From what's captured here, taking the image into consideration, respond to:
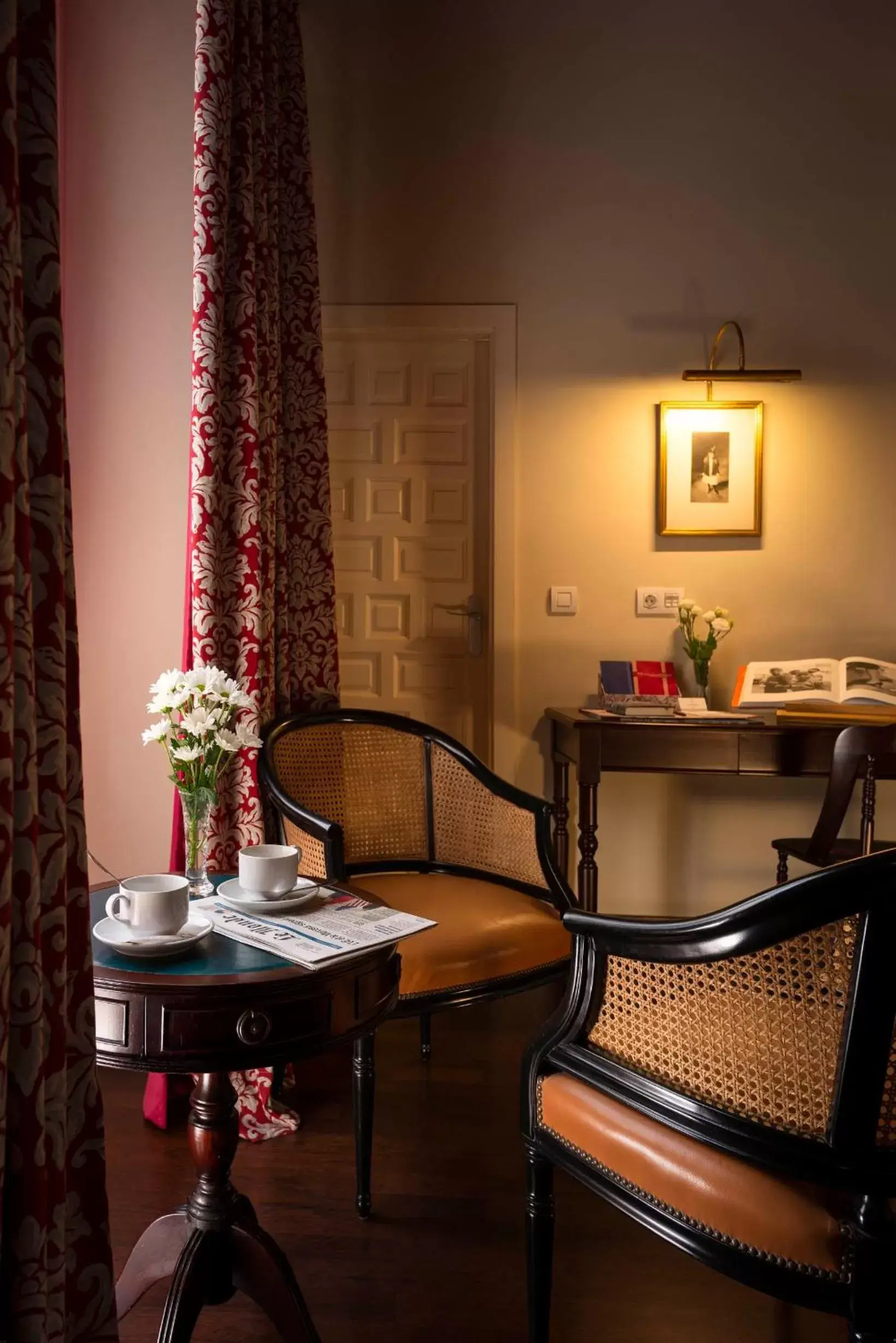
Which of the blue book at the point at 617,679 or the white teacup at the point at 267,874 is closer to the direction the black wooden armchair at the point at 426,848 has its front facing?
the white teacup

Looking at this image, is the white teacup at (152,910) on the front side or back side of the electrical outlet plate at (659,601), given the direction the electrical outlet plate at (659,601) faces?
on the front side

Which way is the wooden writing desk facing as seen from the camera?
toward the camera

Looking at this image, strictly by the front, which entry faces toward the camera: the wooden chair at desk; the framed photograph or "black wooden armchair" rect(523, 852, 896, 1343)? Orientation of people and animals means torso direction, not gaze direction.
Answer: the framed photograph

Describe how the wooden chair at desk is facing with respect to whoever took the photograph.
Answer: facing away from the viewer and to the left of the viewer

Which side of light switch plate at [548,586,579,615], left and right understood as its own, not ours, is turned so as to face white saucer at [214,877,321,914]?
front

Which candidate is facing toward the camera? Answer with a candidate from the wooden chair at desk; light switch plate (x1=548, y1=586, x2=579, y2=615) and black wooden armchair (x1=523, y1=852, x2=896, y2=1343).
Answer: the light switch plate

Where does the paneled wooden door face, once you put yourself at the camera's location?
facing the viewer

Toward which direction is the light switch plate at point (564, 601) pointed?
toward the camera

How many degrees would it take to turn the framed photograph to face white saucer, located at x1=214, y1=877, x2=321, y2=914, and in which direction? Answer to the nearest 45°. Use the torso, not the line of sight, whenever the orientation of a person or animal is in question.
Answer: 0° — it already faces it
